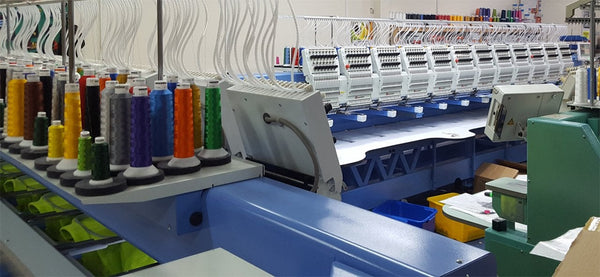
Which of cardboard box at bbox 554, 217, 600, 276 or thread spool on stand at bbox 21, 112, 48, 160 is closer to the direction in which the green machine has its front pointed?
the thread spool on stand

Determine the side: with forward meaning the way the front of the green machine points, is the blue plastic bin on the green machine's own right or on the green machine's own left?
on the green machine's own right

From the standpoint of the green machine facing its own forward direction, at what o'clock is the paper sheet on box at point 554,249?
The paper sheet on box is roughly at 9 o'clock from the green machine.

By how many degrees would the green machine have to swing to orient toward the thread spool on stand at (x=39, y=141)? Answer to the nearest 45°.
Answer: approximately 45° to its left

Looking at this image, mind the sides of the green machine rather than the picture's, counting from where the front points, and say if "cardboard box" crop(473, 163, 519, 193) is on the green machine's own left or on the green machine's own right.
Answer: on the green machine's own right

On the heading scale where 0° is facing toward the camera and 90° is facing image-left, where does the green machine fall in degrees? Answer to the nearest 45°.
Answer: approximately 90°

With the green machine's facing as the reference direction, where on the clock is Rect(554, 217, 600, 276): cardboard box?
The cardboard box is roughly at 9 o'clock from the green machine.

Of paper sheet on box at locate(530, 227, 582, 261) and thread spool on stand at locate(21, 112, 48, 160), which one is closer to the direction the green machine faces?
the thread spool on stand

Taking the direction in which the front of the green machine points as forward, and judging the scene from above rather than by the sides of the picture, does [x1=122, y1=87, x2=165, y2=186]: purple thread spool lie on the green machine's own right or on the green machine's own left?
on the green machine's own left

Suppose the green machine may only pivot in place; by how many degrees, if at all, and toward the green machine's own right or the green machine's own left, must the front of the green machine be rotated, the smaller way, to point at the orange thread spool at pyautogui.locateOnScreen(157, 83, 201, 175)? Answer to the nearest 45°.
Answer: approximately 45° to the green machine's own left
